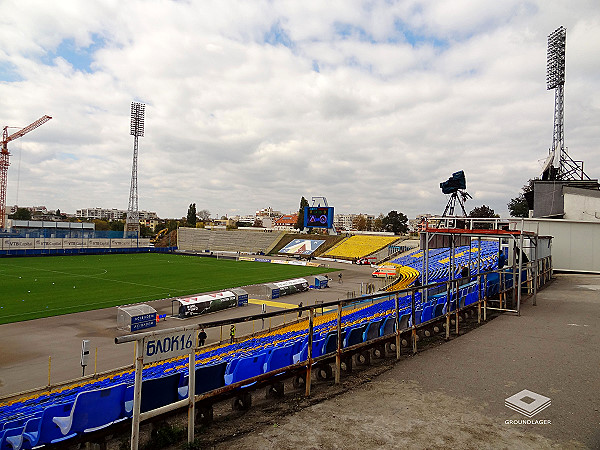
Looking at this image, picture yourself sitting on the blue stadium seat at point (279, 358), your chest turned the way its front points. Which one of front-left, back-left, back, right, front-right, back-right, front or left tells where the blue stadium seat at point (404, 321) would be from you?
right

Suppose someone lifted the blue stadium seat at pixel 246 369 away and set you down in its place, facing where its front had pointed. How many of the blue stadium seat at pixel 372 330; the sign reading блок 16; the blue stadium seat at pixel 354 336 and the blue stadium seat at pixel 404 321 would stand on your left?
1

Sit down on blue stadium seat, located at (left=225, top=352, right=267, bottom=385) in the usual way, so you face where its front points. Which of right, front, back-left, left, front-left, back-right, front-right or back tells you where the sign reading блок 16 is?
left

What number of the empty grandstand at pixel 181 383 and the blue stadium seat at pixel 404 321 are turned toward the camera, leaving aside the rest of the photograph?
0

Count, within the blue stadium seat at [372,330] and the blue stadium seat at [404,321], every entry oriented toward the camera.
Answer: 0

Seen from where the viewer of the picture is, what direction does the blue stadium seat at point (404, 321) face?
facing away from the viewer and to the left of the viewer

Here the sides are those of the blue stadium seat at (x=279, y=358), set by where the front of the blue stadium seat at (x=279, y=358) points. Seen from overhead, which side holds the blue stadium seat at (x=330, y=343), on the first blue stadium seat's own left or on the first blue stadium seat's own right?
on the first blue stadium seat's own right

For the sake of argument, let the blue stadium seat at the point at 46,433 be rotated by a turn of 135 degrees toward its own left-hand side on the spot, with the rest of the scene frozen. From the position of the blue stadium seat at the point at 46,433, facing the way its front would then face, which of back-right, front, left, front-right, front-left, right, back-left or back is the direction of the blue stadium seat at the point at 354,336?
left

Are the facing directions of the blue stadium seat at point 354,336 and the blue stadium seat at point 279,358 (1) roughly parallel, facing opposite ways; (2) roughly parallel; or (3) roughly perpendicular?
roughly parallel

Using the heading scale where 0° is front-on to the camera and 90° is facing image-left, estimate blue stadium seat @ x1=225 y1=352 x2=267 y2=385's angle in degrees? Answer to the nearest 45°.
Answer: approximately 135°

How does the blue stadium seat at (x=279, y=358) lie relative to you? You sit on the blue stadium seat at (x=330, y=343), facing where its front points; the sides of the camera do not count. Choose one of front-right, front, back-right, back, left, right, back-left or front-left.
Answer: left

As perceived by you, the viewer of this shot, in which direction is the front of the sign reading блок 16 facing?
facing the viewer and to the right of the viewer

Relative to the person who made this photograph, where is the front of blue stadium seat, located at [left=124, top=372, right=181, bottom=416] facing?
facing away from the viewer and to the left of the viewer

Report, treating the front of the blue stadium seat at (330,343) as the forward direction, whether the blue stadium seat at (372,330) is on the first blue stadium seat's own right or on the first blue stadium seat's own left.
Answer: on the first blue stadium seat's own right

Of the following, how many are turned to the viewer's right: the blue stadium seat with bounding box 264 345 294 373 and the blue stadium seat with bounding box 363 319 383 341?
0

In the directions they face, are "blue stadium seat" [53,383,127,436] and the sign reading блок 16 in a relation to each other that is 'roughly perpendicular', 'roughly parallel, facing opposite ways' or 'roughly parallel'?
roughly parallel, facing opposite ways

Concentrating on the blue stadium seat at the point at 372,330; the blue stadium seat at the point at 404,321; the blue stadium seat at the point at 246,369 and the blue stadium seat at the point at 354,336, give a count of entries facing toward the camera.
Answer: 0

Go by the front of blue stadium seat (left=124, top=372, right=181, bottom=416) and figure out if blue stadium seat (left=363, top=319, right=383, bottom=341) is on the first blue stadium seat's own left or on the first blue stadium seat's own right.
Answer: on the first blue stadium seat's own right
